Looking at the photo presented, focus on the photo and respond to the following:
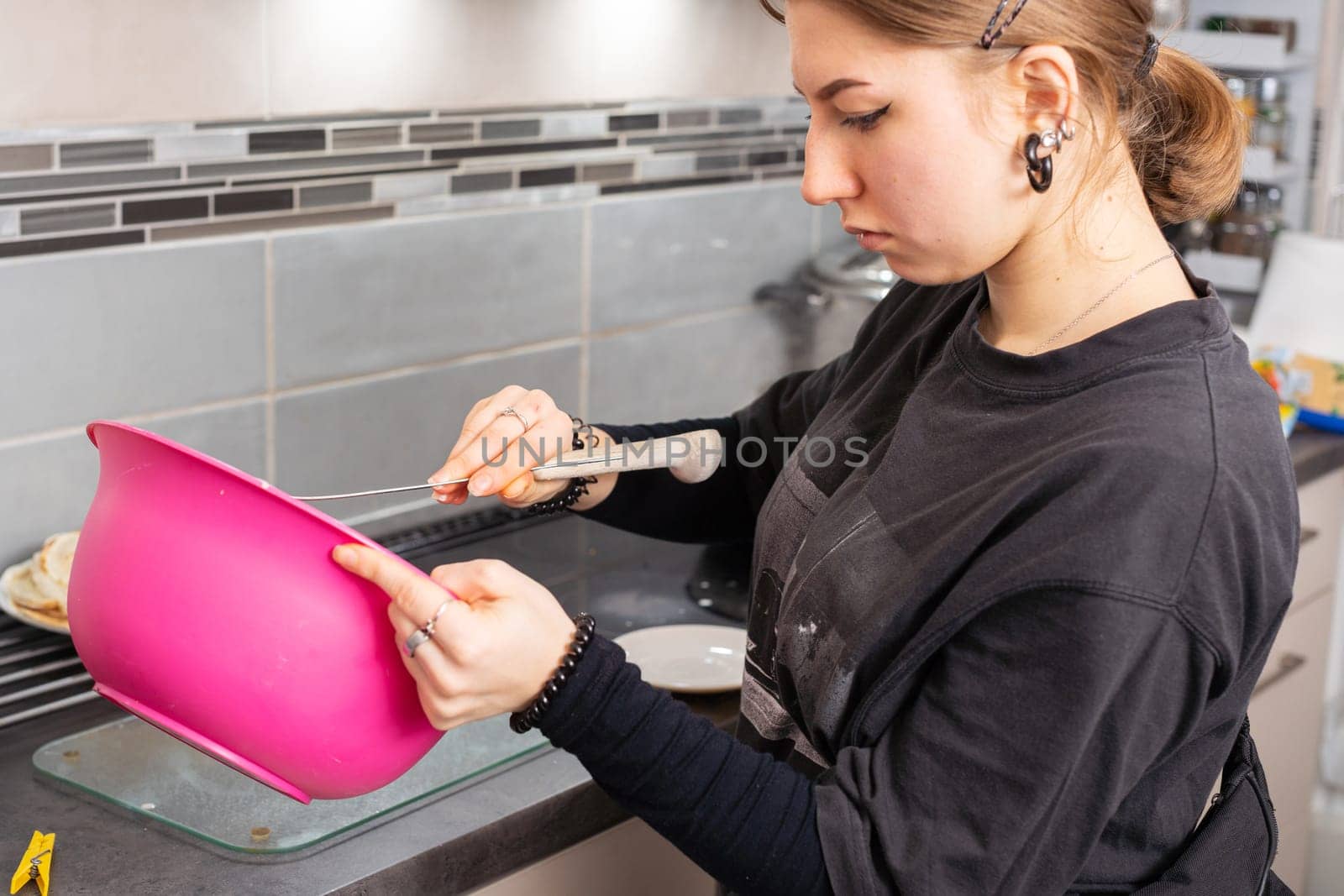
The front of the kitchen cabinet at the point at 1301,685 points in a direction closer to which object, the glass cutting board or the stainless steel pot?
the glass cutting board

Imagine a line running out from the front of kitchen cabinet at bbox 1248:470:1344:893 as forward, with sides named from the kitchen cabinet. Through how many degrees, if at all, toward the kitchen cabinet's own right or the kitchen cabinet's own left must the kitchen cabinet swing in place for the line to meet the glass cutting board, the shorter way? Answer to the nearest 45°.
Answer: approximately 90° to the kitchen cabinet's own right

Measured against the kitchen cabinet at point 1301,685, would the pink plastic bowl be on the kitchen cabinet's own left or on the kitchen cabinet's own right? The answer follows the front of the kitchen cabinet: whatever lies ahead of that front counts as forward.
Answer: on the kitchen cabinet's own right

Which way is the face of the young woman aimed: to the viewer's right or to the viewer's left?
to the viewer's left

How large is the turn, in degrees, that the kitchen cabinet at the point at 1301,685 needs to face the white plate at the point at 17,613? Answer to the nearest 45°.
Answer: approximately 90° to its right

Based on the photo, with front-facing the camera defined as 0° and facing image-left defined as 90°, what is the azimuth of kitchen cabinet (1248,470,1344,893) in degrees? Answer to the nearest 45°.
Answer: approximately 315°

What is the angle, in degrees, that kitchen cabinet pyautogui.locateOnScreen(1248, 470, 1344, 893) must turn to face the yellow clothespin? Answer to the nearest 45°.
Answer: approximately 90° to its right

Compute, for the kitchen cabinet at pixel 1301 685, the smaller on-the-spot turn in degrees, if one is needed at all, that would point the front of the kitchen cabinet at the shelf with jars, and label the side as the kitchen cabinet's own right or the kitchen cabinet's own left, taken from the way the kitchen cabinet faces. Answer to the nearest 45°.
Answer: approximately 135° to the kitchen cabinet's own left

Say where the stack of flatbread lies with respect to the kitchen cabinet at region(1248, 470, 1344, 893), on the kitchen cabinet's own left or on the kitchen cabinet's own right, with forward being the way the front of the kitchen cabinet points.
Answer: on the kitchen cabinet's own right

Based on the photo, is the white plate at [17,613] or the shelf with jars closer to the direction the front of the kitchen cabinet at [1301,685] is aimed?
the white plate

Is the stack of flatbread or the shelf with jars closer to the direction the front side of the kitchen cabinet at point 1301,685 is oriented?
the stack of flatbread
